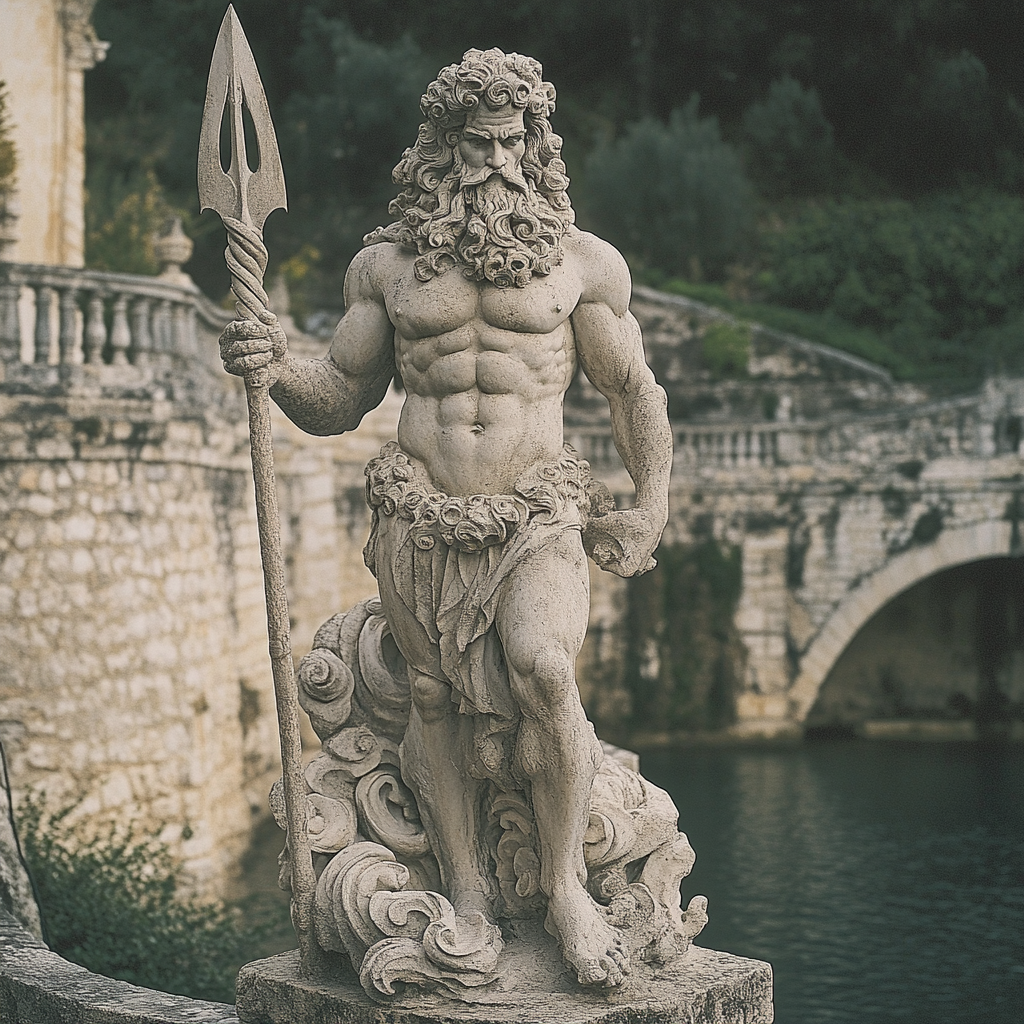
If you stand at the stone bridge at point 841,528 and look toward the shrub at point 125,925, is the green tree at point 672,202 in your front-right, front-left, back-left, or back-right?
back-right

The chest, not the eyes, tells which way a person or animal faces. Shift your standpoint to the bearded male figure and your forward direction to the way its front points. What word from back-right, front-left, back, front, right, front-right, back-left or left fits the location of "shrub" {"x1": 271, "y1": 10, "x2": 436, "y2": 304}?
back

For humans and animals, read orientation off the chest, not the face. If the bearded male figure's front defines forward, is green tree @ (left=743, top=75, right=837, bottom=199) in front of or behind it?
behind

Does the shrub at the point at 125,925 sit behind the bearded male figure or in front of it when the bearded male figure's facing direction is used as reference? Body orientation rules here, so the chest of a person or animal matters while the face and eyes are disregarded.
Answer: behind

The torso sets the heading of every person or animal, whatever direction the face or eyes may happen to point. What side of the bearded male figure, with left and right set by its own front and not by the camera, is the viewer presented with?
front

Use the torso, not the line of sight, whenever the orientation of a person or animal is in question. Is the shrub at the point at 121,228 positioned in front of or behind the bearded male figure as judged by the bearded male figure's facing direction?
behind

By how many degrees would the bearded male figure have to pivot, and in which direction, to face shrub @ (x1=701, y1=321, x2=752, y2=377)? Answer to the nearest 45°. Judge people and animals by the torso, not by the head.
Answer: approximately 180°

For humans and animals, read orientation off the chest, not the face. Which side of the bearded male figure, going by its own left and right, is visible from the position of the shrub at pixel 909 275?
back

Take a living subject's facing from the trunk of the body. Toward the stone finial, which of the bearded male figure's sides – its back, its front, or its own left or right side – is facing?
back

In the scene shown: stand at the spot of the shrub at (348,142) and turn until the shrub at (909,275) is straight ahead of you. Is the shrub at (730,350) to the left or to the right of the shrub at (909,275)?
right

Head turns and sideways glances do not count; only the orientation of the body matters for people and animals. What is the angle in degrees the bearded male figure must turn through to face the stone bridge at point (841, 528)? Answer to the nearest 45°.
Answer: approximately 180°

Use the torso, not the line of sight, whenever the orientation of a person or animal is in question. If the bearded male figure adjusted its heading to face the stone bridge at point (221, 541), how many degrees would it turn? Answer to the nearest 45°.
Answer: approximately 180°

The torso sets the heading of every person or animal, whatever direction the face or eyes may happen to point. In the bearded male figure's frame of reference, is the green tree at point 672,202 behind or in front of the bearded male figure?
behind
